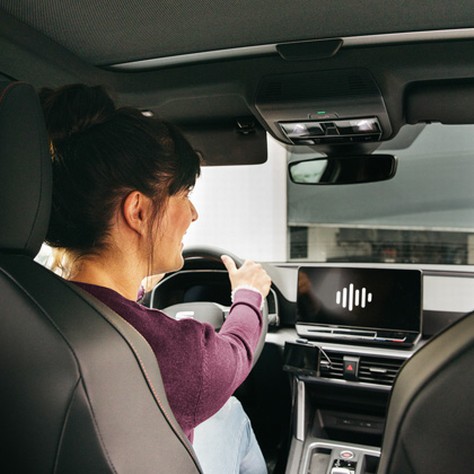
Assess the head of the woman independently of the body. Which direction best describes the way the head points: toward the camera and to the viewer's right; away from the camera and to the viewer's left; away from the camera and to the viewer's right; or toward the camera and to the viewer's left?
away from the camera and to the viewer's right

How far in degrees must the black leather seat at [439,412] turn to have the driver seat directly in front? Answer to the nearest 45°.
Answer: approximately 90° to its left

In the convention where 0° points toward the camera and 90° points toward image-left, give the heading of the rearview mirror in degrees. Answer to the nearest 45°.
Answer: approximately 0°

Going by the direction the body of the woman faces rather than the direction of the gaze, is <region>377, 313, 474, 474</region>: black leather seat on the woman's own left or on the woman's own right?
on the woman's own right

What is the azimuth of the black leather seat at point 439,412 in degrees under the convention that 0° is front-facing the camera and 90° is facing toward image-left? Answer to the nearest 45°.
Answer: approximately 180°
